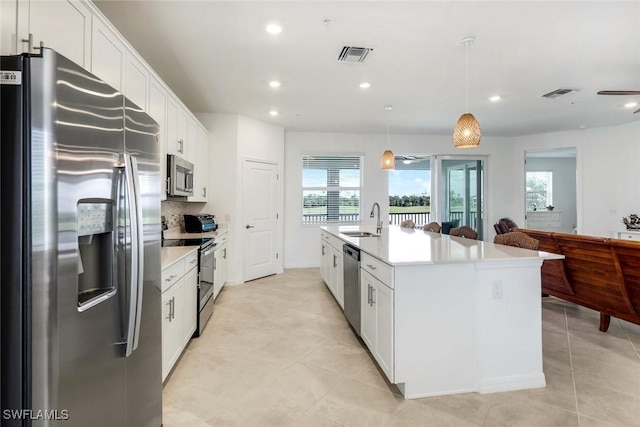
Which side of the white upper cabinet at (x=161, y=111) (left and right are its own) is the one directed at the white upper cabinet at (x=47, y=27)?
right

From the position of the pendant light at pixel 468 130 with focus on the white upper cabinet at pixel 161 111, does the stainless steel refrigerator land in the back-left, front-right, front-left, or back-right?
front-left

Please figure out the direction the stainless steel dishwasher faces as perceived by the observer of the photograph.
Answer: facing to the left of the viewer

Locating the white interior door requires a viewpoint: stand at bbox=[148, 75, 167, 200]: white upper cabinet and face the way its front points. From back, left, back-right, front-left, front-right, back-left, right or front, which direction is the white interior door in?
front-left

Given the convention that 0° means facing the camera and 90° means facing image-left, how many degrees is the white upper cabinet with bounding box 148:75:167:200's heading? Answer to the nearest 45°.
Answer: approximately 270°

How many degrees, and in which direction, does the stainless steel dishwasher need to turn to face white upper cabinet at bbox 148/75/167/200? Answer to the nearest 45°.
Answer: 0° — it already faces it

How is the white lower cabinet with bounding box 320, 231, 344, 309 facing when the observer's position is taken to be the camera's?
facing to the left of the viewer

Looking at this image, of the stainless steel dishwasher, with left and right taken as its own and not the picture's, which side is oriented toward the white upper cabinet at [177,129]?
front

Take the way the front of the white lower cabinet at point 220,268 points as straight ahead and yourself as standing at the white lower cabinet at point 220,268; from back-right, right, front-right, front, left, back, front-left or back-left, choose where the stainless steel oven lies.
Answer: right

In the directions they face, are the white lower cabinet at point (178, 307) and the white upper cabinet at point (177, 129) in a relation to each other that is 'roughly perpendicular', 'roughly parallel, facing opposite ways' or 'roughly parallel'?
roughly parallel

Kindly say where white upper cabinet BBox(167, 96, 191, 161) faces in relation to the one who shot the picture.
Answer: facing to the right of the viewer

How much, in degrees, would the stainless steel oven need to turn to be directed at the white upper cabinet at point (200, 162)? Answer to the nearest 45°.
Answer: approximately 90° to its left

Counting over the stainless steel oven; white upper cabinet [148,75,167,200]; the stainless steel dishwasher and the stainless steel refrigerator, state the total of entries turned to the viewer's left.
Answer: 1

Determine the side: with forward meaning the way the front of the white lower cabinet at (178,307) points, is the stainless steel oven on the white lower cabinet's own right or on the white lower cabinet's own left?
on the white lower cabinet's own left

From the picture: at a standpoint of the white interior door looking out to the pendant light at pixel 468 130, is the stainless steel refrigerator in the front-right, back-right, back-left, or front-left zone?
front-right

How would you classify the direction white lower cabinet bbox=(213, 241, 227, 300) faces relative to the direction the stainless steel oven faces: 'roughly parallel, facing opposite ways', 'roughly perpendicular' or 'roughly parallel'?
roughly parallel
